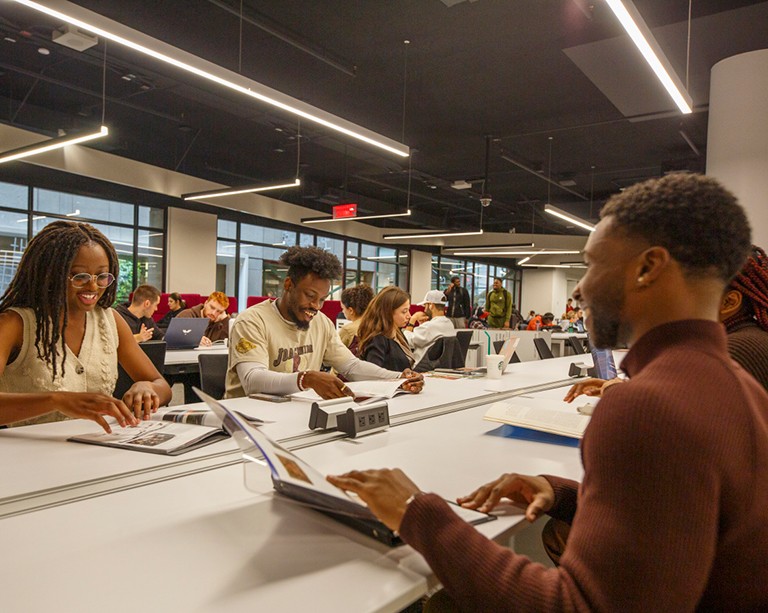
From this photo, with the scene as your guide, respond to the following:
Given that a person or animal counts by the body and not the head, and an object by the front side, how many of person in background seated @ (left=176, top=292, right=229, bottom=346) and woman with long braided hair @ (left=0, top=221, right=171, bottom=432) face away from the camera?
0

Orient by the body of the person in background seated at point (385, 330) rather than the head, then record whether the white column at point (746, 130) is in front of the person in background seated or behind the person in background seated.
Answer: in front

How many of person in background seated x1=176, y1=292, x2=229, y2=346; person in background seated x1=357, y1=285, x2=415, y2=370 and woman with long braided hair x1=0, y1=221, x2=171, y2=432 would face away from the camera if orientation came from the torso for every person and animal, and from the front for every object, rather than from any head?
0

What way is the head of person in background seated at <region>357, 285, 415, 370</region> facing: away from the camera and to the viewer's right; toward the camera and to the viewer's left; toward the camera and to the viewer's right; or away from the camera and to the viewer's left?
toward the camera and to the viewer's right

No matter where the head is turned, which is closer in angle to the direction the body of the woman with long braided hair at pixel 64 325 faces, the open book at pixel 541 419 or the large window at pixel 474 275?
the open book

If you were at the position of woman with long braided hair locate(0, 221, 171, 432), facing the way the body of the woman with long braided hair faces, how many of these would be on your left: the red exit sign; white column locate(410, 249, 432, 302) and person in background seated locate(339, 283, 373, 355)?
3

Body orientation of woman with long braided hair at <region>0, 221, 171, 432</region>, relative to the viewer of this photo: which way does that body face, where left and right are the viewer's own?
facing the viewer and to the right of the viewer

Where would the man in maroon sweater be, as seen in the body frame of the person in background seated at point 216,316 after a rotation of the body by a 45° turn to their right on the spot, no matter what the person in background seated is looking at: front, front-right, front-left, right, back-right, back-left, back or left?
left

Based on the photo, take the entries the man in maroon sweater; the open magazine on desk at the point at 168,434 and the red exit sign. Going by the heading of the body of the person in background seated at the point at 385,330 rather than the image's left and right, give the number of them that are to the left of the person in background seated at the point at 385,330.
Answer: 1
